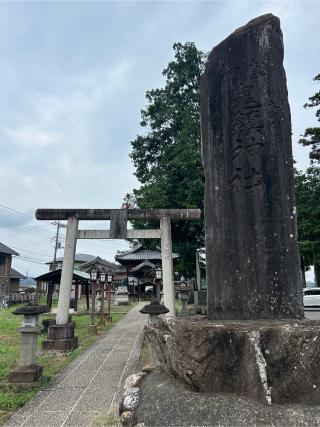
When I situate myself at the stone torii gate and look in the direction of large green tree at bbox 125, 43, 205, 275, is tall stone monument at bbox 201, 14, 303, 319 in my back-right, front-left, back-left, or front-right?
back-right

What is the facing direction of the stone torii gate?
toward the camera

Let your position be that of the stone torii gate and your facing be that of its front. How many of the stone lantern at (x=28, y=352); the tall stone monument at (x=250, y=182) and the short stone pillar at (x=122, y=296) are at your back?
1

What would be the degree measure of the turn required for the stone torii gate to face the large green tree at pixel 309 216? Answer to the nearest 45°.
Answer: approximately 135° to its left

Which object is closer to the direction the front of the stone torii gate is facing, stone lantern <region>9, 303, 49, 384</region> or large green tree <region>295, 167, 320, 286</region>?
the stone lantern

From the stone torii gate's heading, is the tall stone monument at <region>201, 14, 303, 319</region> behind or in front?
in front

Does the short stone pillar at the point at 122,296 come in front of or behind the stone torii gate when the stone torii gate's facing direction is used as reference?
behind

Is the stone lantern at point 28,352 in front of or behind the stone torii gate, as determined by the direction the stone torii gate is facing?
in front

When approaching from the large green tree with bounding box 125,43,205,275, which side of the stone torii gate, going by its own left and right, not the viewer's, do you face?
back
